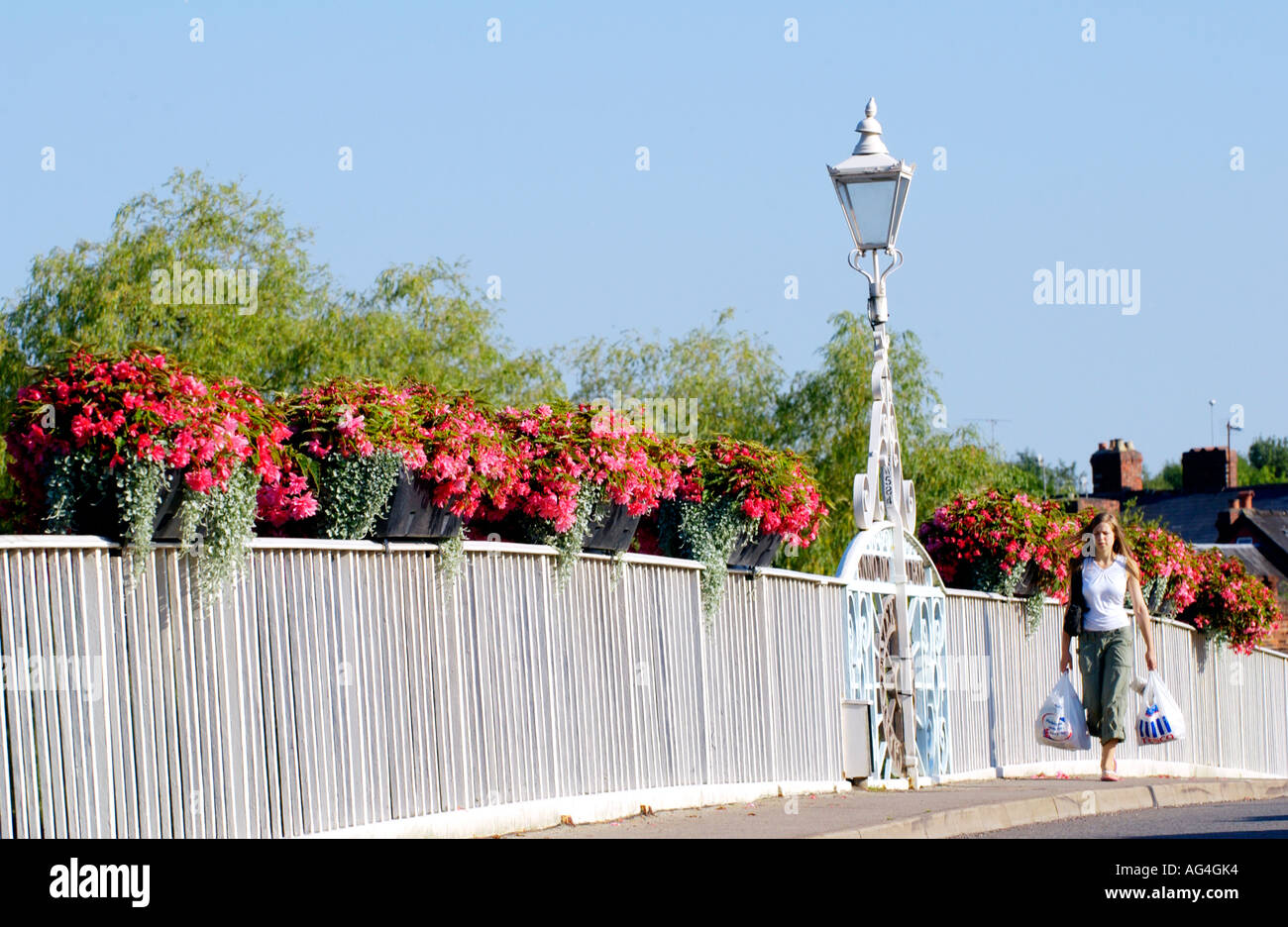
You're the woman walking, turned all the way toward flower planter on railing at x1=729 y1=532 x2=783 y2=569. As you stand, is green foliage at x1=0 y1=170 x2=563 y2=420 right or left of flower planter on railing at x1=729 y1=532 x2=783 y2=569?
right

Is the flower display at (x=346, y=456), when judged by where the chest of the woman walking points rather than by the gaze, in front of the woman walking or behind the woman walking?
in front

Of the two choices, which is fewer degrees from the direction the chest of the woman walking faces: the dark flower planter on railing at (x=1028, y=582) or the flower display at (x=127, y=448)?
the flower display

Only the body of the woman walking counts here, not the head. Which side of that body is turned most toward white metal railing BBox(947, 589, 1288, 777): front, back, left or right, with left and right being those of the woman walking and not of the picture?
back

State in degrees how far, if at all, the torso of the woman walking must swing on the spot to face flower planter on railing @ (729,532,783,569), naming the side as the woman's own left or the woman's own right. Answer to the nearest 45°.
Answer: approximately 90° to the woman's own right

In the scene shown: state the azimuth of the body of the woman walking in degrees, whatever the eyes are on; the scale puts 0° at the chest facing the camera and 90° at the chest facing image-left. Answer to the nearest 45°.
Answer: approximately 0°

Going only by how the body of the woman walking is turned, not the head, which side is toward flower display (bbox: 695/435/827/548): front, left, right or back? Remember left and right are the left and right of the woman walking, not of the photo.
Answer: front
